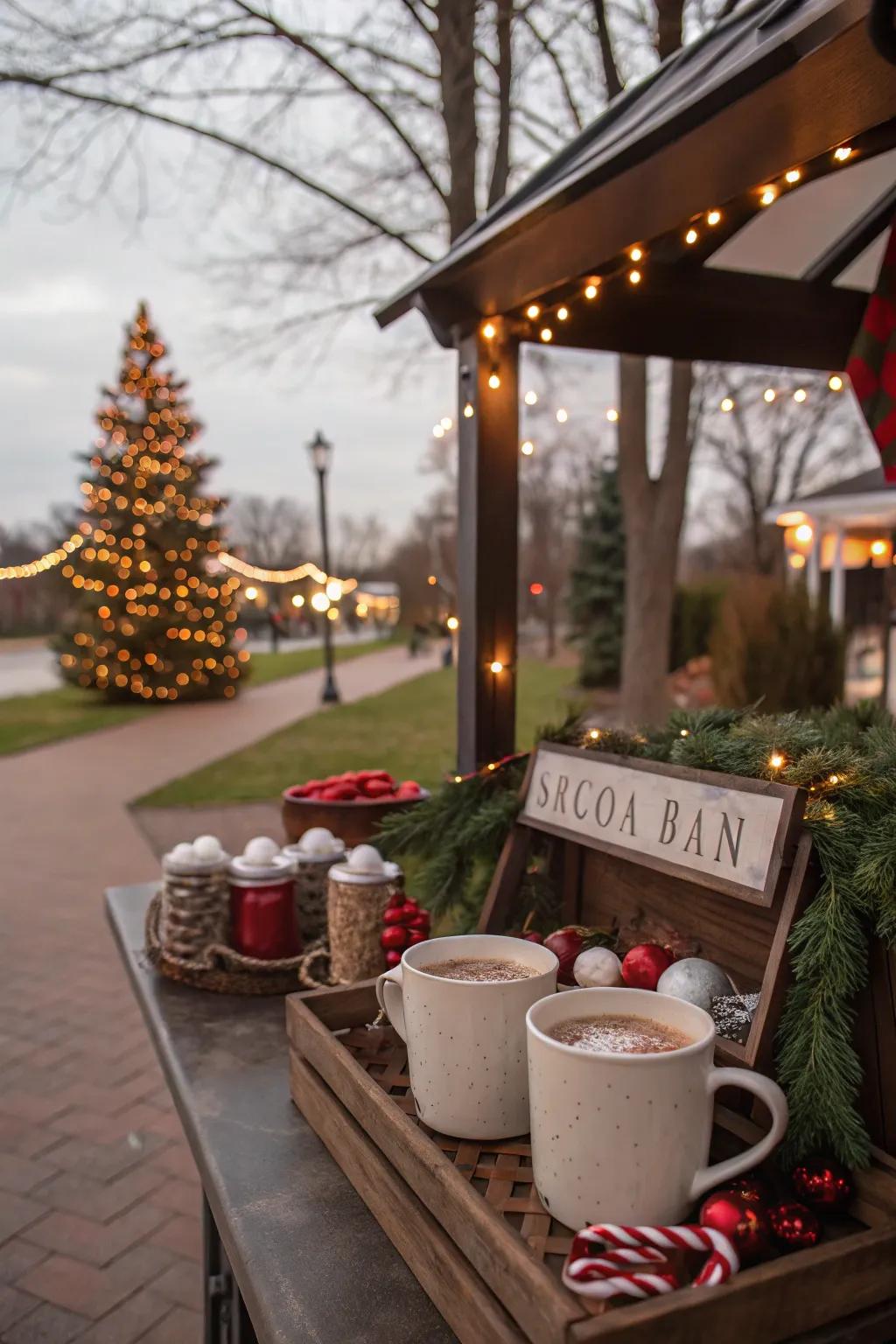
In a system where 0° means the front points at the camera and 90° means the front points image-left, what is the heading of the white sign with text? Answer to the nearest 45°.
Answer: approximately 45°

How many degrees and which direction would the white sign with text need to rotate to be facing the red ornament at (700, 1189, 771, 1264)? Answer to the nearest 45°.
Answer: approximately 45° to its left

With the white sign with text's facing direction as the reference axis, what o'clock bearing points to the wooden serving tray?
The wooden serving tray is roughly at 11 o'clock from the white sign with text.

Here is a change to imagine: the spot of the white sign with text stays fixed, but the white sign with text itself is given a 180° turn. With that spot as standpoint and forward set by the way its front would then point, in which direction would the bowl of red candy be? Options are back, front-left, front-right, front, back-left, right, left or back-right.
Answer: left

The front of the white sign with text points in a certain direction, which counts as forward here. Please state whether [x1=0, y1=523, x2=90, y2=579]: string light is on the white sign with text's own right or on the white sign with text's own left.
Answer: on the white sign with text's own right

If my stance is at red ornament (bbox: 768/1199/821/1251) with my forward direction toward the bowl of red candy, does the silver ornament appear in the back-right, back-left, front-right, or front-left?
front-right

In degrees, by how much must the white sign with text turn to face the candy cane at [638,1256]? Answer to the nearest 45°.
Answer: approximately 45° to its left

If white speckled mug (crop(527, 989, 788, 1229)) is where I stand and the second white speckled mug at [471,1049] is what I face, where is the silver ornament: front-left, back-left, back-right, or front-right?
front-right

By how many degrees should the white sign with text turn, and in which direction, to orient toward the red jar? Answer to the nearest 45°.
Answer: approximately 90° to its right

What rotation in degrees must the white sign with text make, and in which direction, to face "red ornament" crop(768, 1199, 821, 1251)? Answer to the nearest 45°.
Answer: approximately 45° to its left
